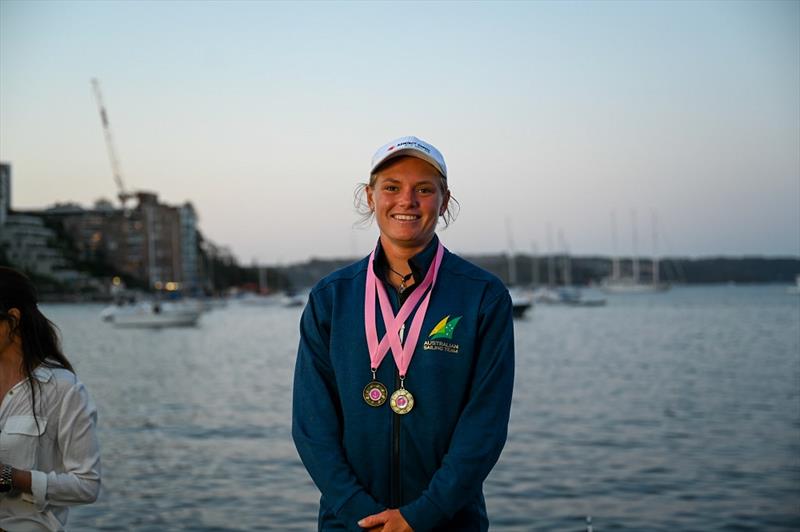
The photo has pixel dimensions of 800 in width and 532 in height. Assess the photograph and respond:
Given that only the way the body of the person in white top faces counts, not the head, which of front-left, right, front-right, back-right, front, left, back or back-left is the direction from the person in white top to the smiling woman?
left

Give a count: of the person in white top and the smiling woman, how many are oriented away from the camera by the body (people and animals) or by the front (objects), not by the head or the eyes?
0

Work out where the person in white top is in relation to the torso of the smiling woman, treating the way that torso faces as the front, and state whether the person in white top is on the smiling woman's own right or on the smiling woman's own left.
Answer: on the smiling woman's own right

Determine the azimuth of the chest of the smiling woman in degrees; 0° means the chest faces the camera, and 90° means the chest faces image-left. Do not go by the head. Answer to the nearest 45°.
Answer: approximately 0°
